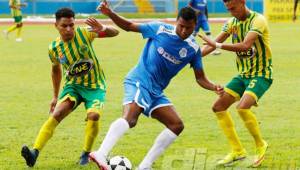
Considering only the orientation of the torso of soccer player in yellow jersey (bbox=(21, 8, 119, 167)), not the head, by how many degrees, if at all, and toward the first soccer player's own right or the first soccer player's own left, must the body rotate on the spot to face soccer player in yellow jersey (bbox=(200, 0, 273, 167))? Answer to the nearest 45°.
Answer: approximately 90° to the first soccer player's own left

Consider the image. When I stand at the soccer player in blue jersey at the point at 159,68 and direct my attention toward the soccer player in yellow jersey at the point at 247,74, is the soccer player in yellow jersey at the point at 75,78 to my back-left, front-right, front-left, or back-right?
back-left

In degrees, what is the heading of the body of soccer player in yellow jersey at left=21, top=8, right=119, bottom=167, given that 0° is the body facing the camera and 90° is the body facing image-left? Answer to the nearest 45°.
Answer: approximately 0°

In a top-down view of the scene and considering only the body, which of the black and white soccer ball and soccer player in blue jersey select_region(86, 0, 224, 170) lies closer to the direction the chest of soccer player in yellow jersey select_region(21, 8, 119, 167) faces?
the black and white soccer ball

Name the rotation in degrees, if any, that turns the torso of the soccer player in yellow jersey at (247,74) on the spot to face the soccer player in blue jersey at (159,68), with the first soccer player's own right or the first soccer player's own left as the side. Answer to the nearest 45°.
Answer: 0° — they already face them

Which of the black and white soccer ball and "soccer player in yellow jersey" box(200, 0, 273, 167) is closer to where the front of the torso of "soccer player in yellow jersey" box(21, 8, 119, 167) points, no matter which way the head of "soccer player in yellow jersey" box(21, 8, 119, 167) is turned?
the black and white soccer ball

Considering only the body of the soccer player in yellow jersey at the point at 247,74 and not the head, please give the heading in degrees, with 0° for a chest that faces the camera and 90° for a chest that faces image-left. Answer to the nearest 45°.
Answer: approximately 45°

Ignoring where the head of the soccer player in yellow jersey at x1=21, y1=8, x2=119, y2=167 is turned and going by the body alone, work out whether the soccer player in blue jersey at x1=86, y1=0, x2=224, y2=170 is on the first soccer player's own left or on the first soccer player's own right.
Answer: on the first soccer player's own left

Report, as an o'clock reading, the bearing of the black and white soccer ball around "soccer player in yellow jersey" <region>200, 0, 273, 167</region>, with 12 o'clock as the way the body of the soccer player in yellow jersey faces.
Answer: The black and white soccer ball is roughly at 12 o'clock from the soccer player in yellow jersey.
